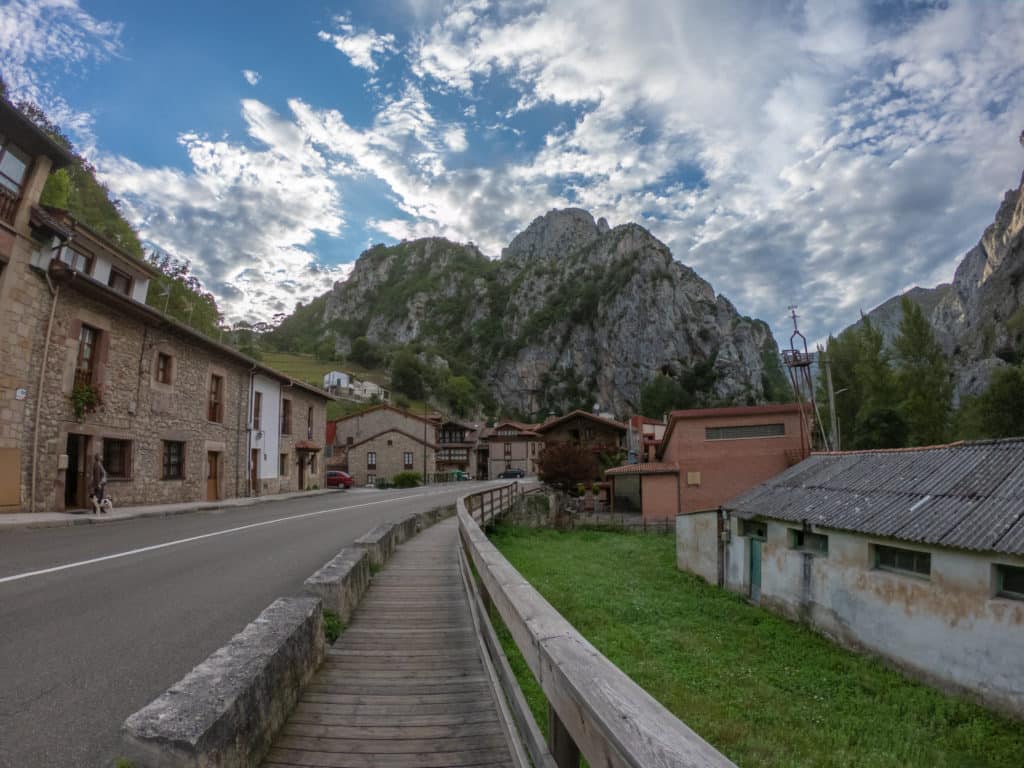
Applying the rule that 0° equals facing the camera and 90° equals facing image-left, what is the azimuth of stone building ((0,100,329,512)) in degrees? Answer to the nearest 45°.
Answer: approximately 315°

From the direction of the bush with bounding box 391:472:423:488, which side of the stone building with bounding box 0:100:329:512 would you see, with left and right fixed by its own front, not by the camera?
left

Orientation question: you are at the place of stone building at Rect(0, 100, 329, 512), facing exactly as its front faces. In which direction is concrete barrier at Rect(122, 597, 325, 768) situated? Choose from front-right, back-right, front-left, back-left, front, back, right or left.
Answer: front-right

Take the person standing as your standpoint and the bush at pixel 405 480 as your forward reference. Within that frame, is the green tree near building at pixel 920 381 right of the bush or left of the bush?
right
